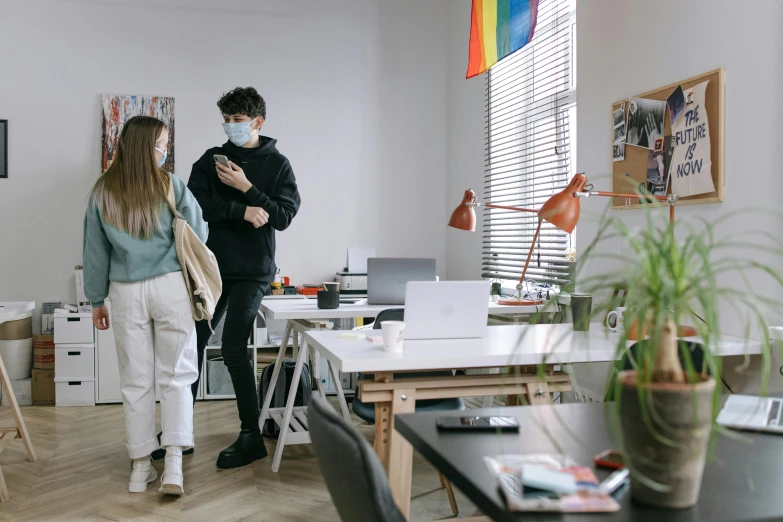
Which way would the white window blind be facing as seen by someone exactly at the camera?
facing the viewer and to the left of the viewer

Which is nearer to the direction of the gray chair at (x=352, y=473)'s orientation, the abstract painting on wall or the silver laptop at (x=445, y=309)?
the silver laptop

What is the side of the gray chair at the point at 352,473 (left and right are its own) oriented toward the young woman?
left

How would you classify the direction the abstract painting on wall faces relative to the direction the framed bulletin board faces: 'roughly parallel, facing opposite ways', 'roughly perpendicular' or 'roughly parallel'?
roughly perpendicular

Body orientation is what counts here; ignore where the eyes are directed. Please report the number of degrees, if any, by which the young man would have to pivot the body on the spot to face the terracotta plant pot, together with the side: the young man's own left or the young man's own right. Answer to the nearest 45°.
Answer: approximately 45° to the young man's own left

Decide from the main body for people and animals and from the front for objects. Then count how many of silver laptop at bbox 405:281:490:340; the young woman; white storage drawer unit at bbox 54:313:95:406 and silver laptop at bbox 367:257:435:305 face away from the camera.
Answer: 3

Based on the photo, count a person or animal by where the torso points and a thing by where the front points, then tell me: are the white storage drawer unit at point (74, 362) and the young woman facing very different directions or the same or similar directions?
very different directions

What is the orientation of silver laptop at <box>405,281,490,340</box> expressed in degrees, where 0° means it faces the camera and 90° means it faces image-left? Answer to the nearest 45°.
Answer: approximately 180°

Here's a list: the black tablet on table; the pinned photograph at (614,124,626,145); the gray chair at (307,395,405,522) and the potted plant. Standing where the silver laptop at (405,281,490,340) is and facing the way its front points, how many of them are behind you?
3

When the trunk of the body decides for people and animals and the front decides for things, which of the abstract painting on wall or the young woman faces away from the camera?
the young woman

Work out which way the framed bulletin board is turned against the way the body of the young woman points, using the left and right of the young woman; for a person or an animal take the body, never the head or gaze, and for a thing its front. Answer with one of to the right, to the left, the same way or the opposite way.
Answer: to the left

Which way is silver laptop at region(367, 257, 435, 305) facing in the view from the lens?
facing away from the viewer

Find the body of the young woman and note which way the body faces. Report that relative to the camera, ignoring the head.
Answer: away from the camera
